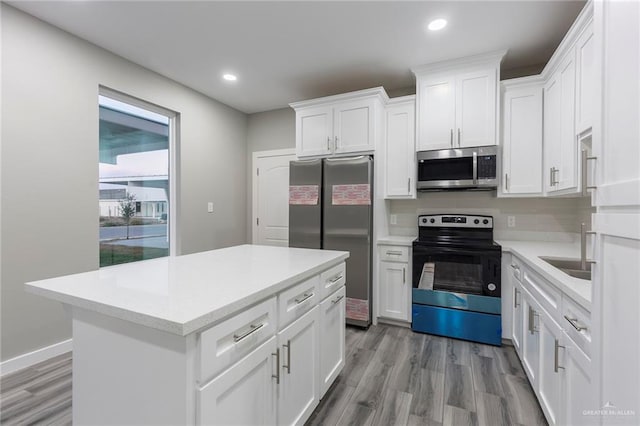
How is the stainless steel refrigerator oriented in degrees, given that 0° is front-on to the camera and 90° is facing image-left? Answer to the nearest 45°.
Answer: approximately 0°

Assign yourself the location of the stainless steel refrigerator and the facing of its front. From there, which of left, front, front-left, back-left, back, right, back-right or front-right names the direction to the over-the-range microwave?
left

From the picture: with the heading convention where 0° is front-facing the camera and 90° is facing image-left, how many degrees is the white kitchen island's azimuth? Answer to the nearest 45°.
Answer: approximately 315°

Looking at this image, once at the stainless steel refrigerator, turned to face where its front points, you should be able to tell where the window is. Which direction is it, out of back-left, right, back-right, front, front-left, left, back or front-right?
right

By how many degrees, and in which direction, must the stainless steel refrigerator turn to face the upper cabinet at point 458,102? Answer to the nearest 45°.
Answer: approximately 90° to its left

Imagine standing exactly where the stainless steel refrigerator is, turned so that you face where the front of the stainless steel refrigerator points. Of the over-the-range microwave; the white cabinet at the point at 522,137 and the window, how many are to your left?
2

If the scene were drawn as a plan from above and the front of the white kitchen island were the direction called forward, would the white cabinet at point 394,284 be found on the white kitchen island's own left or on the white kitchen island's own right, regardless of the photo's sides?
on the white kitchen island's own left

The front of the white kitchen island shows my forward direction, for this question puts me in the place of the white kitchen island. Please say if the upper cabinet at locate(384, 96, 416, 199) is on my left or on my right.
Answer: on my left

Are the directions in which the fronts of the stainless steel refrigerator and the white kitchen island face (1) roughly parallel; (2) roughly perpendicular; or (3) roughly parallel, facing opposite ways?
roughly perpendicular

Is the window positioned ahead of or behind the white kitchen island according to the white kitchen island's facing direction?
behind

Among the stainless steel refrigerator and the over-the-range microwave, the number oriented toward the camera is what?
2
